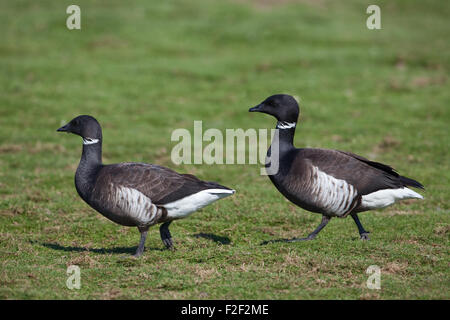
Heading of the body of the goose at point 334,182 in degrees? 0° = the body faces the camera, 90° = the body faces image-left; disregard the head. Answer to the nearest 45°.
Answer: approximately 90°

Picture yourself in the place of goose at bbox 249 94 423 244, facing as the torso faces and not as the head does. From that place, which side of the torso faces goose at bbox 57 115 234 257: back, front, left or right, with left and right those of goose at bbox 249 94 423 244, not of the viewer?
front

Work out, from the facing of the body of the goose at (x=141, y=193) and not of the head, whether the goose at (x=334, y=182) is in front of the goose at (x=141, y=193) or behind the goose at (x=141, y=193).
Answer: behind

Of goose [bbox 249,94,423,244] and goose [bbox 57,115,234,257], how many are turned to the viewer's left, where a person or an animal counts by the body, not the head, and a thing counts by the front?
2

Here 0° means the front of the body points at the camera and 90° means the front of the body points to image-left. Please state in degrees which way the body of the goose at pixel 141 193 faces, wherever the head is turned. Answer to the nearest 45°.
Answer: approximately 90°

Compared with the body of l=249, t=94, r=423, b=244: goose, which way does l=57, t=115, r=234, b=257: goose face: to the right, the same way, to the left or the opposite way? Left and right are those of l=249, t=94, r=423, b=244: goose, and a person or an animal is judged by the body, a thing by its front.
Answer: the same way
